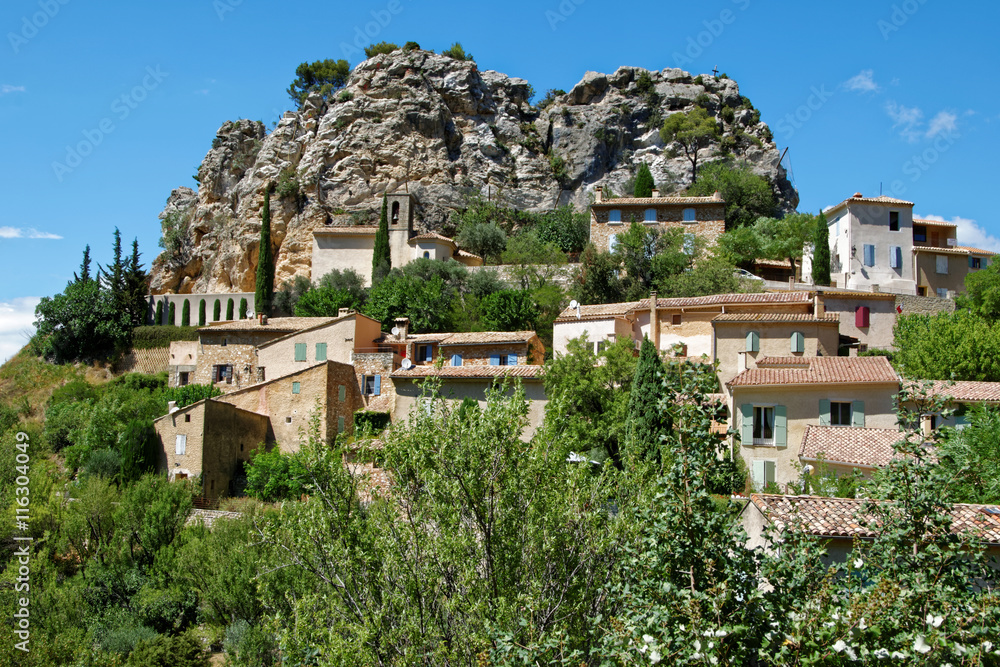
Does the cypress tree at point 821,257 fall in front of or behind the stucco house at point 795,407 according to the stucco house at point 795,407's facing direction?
behind

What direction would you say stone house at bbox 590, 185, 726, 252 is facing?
toward the camera

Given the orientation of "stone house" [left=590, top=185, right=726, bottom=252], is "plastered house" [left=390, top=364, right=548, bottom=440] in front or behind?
in front

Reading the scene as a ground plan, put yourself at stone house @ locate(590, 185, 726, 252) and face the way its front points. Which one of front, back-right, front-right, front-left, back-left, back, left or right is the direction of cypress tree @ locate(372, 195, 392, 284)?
right

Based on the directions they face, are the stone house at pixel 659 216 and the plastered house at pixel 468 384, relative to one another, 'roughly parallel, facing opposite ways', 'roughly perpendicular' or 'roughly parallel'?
roughly parallel

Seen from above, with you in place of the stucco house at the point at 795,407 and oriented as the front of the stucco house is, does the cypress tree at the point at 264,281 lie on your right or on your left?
on your right

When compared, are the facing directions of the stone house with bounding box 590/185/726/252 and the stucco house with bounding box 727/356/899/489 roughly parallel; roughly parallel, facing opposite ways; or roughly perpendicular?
roughly parallel

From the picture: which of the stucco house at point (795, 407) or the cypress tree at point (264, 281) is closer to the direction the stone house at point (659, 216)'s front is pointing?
the stucco house

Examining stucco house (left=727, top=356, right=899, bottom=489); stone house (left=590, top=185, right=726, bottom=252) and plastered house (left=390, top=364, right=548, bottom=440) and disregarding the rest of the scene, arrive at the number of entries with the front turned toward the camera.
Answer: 3

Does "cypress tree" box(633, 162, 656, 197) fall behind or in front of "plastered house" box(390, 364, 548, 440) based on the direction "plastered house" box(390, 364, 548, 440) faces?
behind

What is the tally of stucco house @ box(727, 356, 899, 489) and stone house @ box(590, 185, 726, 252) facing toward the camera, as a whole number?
2
